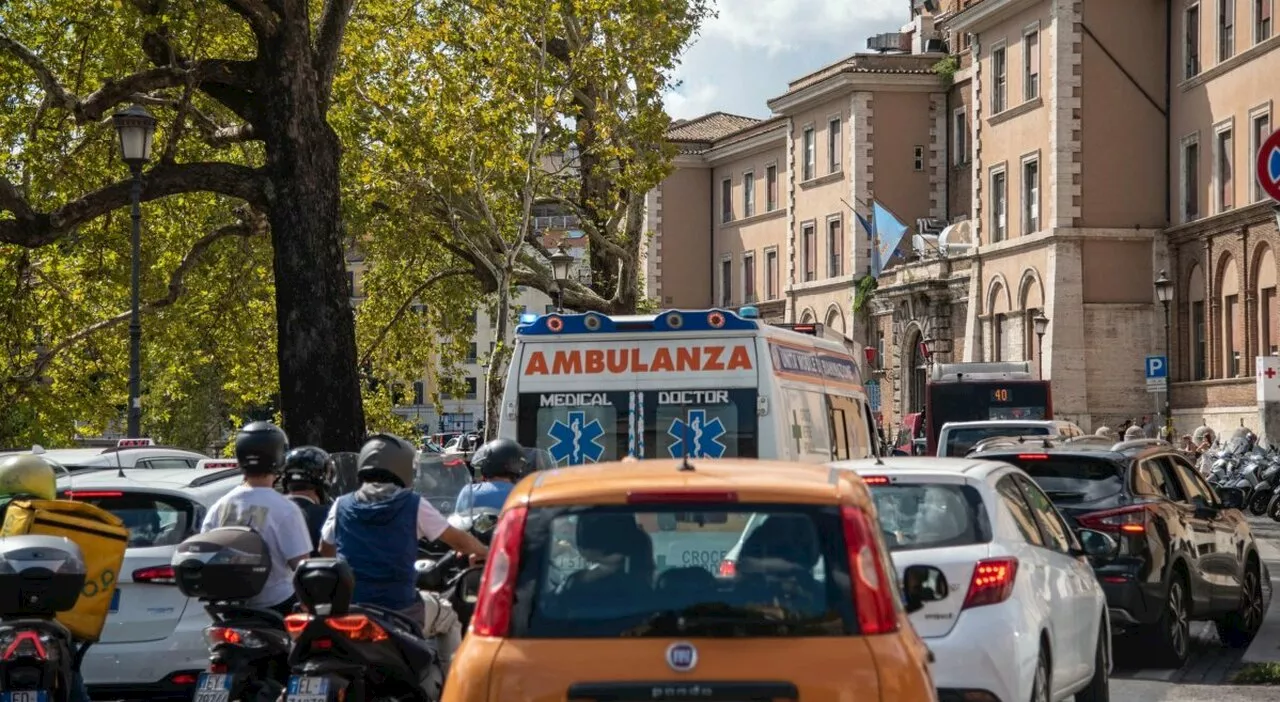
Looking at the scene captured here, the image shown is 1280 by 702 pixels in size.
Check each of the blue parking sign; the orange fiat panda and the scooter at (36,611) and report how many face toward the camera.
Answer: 1

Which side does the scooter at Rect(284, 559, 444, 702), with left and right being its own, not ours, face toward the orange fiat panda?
right

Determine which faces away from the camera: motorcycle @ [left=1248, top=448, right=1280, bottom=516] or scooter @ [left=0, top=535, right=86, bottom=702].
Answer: the scooter

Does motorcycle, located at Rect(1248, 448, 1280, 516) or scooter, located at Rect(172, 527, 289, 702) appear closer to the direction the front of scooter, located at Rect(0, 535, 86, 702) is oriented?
the motorcycle

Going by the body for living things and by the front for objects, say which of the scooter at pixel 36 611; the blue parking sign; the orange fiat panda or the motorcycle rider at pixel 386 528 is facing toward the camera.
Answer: the blue parking sign

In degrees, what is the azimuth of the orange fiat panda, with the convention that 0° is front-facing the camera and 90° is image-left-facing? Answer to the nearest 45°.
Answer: approximately 180°

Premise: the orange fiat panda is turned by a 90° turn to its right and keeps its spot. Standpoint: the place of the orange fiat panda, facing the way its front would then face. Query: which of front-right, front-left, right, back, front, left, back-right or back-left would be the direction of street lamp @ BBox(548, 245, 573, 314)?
left

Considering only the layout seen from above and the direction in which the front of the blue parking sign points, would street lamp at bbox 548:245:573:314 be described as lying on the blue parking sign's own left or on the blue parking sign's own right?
on the blue parking sign's own right

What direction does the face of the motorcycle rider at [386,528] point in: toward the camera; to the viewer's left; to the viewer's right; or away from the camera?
away from the camera

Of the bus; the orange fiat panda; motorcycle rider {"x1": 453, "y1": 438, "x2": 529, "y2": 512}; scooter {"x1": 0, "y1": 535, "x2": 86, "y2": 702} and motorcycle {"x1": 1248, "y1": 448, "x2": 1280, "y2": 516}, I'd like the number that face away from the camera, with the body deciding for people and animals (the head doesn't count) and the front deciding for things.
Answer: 4

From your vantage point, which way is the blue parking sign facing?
toward the camera

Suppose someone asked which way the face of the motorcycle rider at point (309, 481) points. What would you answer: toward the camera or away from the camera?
away from the camera

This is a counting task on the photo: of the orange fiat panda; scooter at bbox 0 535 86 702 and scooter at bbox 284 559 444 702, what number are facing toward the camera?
0

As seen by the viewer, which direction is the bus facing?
away from the camera

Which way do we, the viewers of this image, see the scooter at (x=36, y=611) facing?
facing away from the viewer
